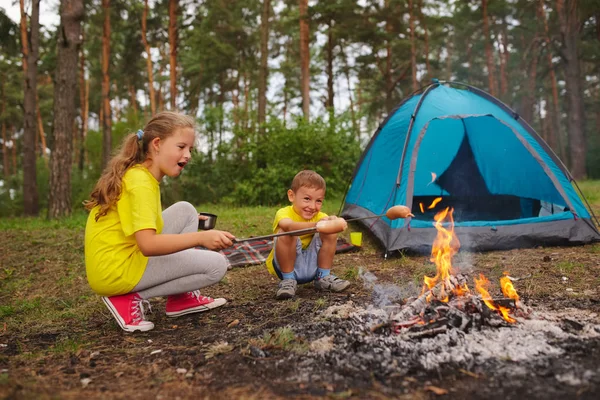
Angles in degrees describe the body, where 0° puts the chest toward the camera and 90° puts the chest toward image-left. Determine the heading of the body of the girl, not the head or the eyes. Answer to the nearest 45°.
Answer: approximately 270°

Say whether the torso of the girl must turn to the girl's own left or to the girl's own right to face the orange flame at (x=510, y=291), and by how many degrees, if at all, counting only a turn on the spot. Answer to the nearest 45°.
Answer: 0° — they already face it

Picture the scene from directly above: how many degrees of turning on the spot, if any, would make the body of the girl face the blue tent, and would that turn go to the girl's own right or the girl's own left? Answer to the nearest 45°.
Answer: approximately 45° to the girl's own left

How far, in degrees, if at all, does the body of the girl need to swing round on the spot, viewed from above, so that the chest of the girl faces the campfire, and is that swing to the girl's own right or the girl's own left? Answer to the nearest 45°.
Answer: approximately 45° to the girl's own right

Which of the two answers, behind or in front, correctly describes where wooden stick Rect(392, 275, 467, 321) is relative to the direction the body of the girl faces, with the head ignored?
in front
